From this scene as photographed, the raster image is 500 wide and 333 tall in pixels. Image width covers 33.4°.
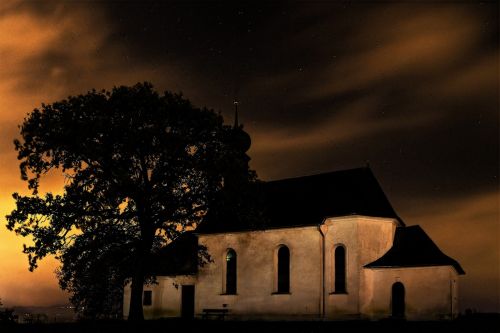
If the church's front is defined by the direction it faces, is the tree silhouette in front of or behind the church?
in front

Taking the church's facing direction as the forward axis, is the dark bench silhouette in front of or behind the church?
in front

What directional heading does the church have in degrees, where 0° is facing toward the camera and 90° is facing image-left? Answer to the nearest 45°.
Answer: approximately 90°
